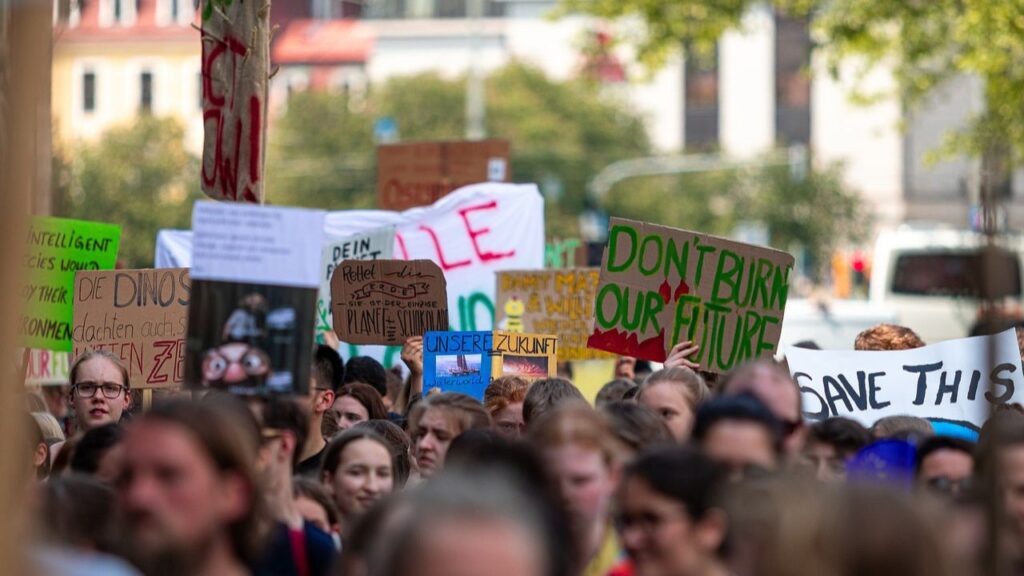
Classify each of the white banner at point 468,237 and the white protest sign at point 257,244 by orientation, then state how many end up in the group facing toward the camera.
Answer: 2

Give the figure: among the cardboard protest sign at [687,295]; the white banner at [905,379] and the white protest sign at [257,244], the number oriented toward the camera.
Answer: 3

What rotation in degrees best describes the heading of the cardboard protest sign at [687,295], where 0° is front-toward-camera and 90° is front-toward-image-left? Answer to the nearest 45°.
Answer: approximately 0°

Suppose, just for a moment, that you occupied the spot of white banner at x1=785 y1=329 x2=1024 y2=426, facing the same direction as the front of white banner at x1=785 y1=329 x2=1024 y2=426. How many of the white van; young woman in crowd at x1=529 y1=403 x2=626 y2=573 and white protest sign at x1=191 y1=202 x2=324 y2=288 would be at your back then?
1

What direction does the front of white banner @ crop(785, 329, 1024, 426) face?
toward the camera

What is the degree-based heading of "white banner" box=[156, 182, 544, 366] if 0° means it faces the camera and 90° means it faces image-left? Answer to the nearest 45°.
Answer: approximately 0°

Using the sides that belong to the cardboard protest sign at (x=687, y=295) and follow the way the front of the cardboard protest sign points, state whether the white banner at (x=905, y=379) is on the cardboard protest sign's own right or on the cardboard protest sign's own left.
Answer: on the cardboard protest sign's own left

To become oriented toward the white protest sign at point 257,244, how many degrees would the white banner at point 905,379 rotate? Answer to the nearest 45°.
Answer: approximately 45° to its right

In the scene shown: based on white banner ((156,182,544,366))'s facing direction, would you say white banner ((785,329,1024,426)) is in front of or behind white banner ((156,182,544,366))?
in front
